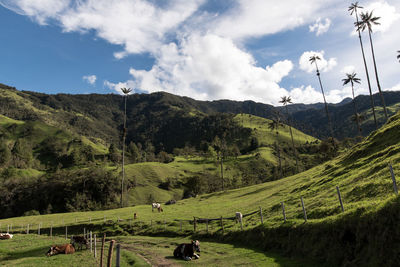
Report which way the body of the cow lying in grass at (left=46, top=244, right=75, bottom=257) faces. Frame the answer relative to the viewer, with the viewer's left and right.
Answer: facing to the left of the viewer

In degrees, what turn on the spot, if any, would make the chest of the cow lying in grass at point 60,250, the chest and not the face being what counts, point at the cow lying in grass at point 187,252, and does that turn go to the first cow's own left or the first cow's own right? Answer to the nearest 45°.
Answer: approximately 135° to the first cow's own left
